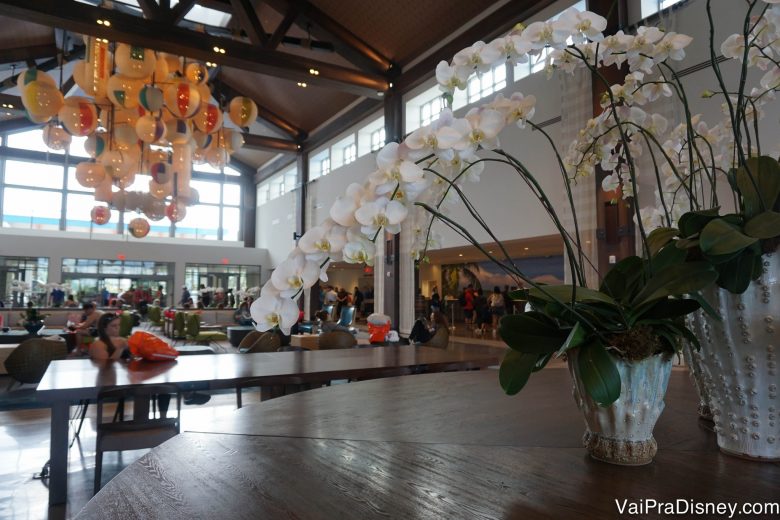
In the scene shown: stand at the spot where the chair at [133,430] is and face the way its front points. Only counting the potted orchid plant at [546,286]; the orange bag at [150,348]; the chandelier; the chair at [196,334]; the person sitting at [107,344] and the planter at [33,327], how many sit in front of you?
5

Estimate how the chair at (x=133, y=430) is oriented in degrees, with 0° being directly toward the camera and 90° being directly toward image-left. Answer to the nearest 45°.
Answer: approximately 180°

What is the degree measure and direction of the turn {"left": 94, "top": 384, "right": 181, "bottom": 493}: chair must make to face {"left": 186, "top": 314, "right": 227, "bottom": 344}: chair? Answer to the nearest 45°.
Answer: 0° — it already faces it

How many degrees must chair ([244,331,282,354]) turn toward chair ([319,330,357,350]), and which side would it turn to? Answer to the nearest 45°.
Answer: approximately 135° to its right

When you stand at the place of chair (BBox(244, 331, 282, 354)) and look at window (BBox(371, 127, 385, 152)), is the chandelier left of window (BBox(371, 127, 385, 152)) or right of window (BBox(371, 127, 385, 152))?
left

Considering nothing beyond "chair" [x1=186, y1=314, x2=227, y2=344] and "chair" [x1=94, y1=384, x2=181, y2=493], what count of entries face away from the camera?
1

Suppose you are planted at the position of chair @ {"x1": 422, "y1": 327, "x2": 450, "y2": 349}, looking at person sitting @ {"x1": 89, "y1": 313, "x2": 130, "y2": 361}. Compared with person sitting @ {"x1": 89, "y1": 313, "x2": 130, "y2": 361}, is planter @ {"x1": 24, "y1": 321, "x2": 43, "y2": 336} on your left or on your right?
right

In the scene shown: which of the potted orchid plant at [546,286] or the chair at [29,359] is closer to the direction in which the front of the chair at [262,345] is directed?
the chair

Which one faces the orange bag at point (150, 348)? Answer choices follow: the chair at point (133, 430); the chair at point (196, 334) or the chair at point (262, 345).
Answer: the chair at point (133, 430)

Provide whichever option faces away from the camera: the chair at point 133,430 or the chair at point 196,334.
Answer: the chair at point 133,430

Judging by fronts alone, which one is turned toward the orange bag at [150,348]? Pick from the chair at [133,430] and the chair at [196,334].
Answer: the chair at [133,430]
